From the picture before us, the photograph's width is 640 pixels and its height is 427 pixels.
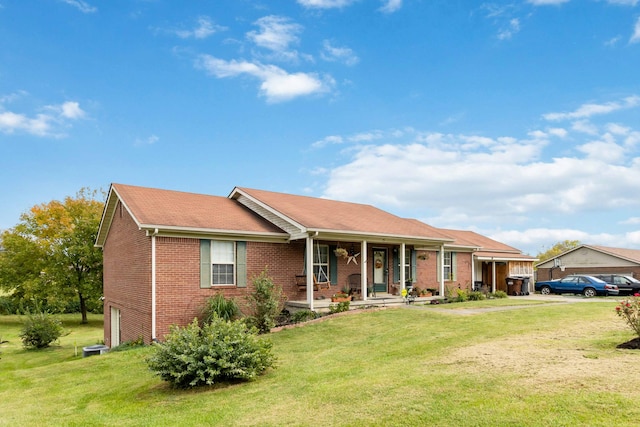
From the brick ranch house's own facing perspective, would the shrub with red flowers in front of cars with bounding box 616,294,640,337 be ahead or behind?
ahead

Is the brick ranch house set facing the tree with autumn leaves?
no

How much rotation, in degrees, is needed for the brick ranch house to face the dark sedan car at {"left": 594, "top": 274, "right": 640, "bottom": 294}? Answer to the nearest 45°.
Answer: approximately 90° to its left

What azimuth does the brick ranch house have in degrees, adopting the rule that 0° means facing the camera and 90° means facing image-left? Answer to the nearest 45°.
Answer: approximately 315°

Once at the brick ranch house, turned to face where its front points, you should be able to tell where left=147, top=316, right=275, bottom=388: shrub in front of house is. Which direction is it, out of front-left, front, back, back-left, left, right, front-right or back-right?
front-right
